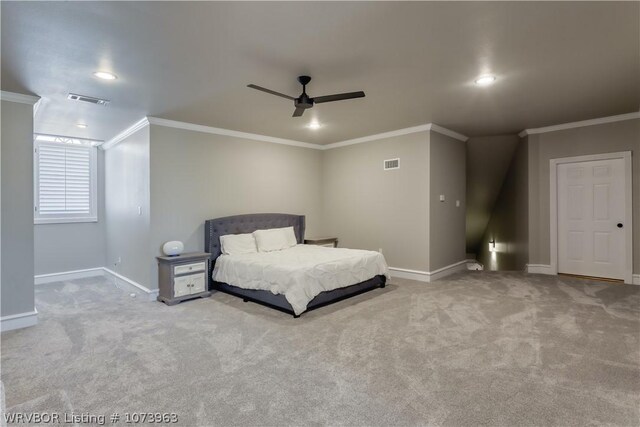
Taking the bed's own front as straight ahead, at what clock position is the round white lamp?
The round white lamp is roughly at 4 o'clock from the bed.

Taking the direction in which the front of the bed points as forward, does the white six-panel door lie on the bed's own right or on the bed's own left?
on the bed's own left

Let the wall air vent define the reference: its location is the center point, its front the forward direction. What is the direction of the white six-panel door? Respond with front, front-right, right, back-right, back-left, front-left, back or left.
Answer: back-left

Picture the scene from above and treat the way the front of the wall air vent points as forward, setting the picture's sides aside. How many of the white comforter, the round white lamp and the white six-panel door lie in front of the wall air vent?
2

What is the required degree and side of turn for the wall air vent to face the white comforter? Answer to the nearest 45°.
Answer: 0° — it already faces it

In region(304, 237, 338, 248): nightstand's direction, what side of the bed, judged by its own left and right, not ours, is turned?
left

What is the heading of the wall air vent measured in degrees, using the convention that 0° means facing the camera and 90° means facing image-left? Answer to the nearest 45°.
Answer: approximately 45°

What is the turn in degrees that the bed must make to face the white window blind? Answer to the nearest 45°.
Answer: approximately 135° to its right

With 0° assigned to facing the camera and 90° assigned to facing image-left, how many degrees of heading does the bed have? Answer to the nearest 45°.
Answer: approximately 315°
